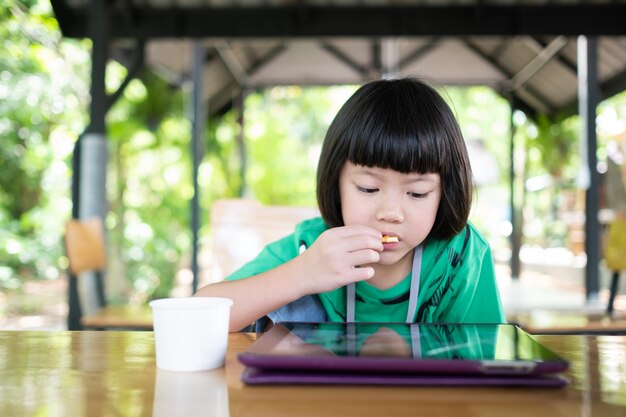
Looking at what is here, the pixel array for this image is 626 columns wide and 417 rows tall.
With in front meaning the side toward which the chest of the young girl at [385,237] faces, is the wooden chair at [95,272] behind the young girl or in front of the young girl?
behind

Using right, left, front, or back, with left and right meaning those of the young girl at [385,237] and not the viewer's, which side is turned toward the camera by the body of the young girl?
front

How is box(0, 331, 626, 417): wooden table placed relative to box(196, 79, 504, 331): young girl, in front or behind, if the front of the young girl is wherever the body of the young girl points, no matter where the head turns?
in front
